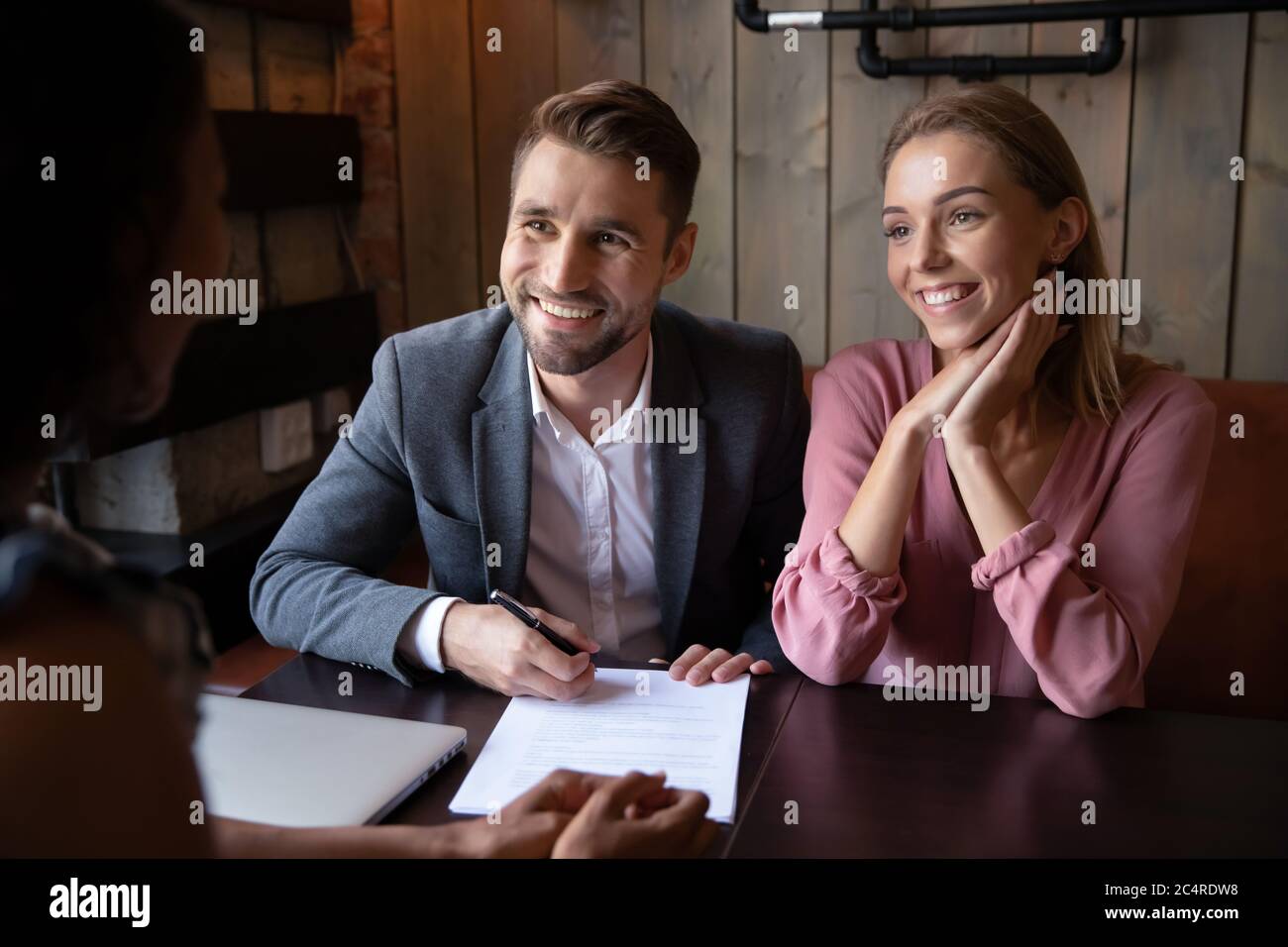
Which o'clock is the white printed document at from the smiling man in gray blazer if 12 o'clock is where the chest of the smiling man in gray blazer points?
The white printed document is roughly at 12 o'clock from the smiling man in gray blazer.

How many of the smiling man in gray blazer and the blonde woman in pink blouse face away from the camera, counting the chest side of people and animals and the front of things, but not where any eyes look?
0

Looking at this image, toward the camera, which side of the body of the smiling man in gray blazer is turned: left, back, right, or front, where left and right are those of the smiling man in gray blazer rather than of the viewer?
front

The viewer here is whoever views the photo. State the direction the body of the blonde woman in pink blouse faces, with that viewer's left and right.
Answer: facing the viewer and to the left of the viewer

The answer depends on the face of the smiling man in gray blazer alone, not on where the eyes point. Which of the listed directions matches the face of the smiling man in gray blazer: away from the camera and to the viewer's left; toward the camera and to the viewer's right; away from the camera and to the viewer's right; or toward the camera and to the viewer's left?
toward the camera and to the viewer's left

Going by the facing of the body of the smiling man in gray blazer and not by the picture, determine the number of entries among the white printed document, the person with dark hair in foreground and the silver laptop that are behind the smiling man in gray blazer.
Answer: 0

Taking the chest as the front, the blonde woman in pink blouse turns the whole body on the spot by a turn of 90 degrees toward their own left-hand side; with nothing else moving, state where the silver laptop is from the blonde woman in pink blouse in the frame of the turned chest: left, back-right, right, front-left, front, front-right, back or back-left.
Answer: right

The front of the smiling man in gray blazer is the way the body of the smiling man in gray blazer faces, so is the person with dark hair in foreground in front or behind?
in front

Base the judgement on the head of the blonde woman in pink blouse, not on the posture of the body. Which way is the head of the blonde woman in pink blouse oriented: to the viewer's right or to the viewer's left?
to the viewer's left
